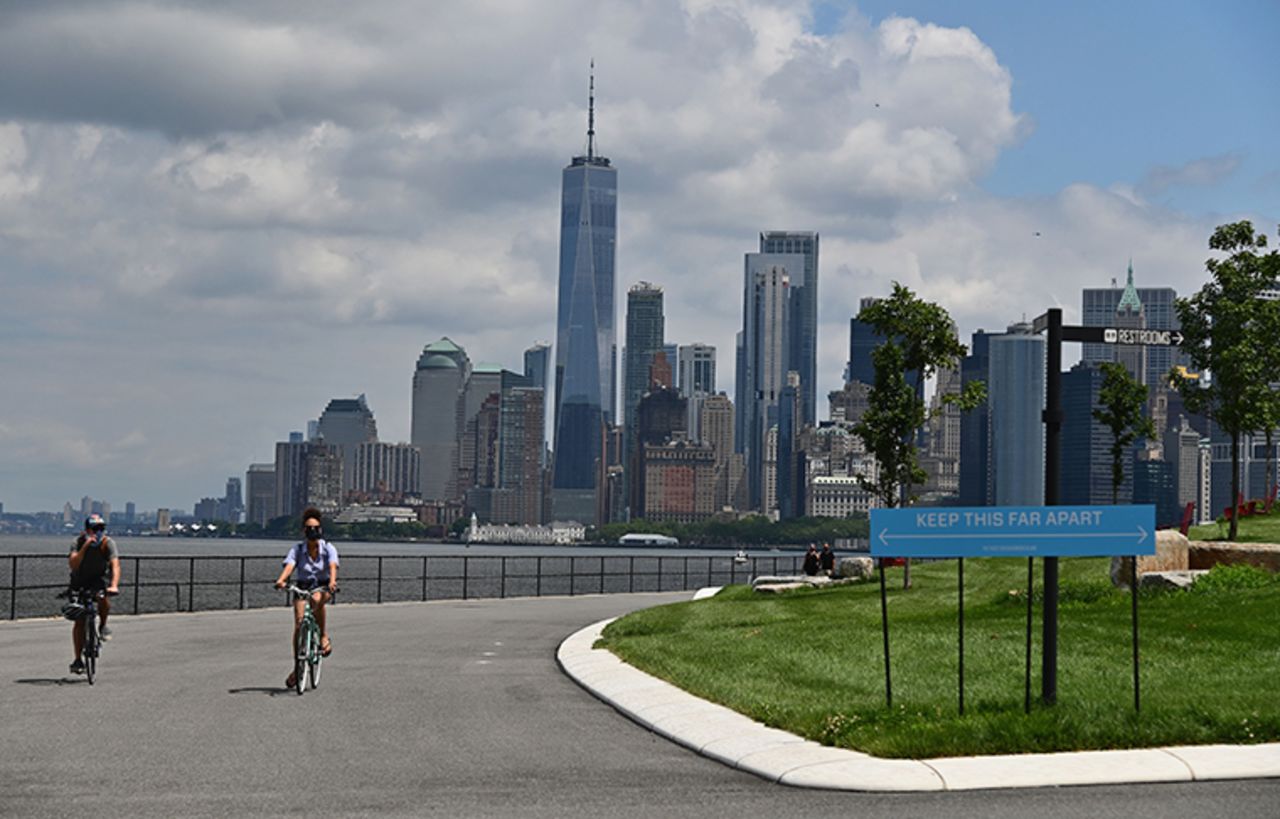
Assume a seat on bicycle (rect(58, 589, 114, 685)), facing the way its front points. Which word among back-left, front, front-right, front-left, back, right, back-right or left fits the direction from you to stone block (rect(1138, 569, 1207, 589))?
left

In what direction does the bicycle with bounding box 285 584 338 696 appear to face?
toward the camera

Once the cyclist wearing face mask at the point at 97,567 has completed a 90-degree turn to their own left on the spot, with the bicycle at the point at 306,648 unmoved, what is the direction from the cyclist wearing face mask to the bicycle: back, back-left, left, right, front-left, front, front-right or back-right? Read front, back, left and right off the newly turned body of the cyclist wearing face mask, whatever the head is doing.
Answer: front-right

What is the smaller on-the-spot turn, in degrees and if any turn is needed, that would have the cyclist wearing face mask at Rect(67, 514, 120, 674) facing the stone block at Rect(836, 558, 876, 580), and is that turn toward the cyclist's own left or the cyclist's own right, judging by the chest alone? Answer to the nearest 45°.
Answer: approximately 135° to the cyclist's own left

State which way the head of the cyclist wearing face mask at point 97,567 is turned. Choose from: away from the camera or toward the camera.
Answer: toward the camera

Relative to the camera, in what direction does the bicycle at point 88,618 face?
facing the viewer

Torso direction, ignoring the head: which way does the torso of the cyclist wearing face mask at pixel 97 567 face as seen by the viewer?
toward the camera

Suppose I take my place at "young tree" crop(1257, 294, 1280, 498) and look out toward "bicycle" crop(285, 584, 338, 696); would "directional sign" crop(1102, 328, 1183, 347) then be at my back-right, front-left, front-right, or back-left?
front-left

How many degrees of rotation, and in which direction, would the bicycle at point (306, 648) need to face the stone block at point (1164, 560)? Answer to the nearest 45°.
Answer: approximately 135° to its left
